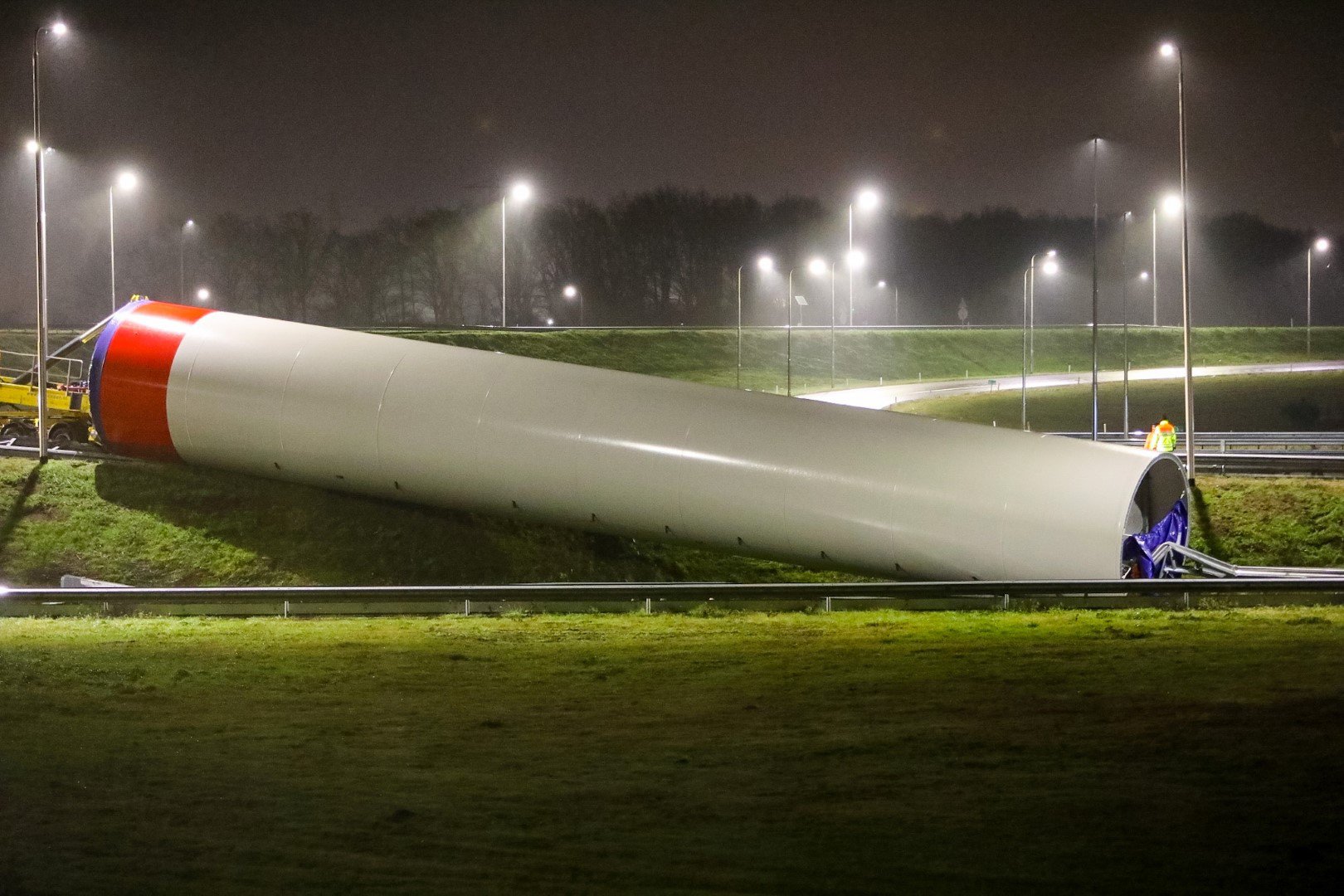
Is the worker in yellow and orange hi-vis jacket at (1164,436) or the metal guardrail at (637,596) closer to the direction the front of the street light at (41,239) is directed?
the worker in yellow and orange hi-vis jacket

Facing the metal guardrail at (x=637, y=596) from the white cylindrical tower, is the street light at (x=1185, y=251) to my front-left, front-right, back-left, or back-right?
back-left

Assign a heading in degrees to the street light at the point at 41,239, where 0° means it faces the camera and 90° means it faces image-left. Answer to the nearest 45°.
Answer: approximately 270°

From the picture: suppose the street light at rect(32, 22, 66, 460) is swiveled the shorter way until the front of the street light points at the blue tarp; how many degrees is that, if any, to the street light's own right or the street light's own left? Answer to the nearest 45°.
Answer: approximately 45° to the street light's own right

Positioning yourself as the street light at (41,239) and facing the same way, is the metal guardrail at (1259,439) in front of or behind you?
in front
